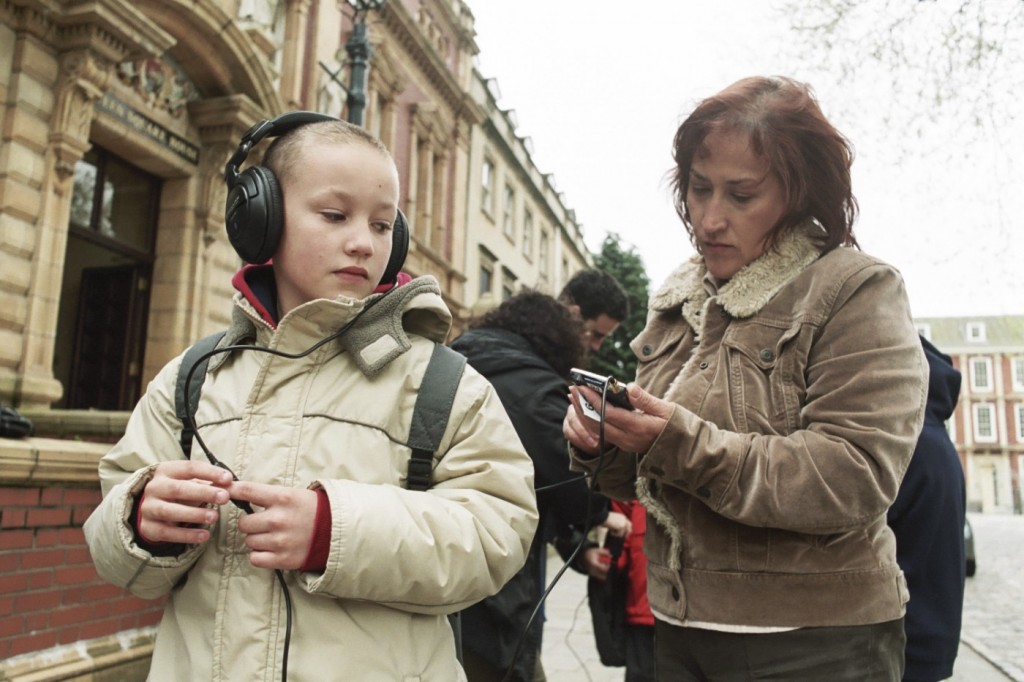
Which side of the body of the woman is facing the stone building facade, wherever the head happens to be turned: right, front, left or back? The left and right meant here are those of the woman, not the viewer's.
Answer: right

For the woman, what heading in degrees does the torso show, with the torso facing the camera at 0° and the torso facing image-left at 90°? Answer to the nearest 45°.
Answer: approximately 45°

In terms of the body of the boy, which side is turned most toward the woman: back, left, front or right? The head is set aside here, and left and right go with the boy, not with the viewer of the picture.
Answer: left

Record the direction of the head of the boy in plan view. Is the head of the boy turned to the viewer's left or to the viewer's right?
to the viewer's right

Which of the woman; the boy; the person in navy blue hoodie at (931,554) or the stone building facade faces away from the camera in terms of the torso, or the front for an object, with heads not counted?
the person in navy blue hoodie

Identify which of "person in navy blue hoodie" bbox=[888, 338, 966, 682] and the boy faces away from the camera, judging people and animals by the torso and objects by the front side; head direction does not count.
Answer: the person in navy blue hoodie

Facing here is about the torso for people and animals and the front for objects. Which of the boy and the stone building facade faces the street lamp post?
the stone building facade

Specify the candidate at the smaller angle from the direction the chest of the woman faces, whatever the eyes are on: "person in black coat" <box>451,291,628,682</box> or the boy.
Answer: the boy

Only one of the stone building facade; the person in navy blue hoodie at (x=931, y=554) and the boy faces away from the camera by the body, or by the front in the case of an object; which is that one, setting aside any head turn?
the person in navy blue hoodie

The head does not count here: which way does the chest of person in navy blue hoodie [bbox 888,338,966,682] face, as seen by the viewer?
away from the camera

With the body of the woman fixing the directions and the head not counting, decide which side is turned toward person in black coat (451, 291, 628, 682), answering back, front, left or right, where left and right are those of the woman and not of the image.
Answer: right

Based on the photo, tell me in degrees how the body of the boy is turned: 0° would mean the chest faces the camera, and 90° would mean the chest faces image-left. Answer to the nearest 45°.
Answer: approximately 0°

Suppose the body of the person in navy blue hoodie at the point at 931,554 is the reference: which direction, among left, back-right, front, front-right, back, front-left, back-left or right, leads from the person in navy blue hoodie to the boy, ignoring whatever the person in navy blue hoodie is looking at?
back-left

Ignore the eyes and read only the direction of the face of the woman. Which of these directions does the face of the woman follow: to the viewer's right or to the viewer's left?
to the viewer's left
